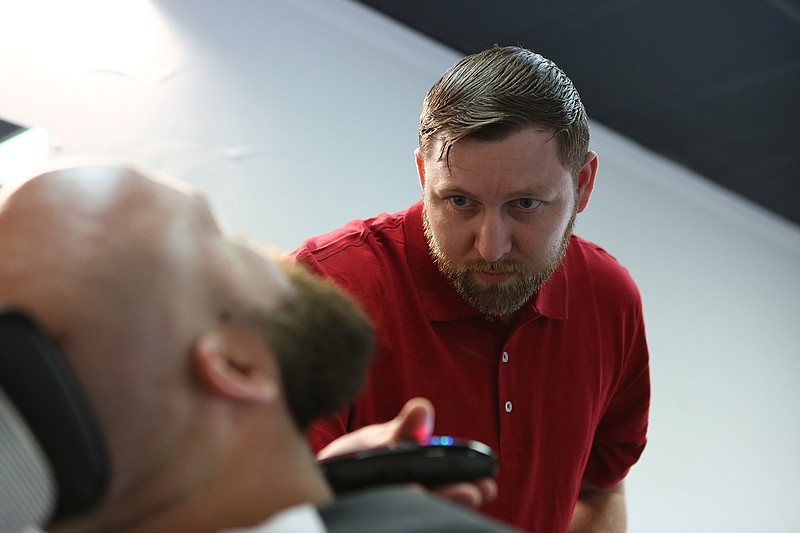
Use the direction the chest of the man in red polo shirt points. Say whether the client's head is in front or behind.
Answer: in front

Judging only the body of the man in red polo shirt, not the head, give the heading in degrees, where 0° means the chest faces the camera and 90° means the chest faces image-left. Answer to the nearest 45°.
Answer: approximately 0°
